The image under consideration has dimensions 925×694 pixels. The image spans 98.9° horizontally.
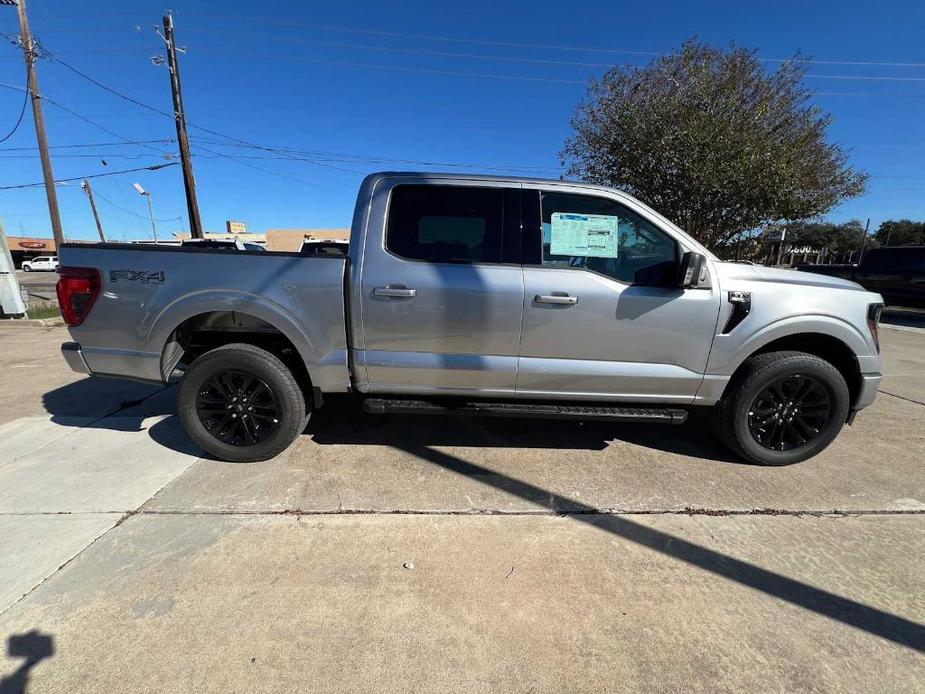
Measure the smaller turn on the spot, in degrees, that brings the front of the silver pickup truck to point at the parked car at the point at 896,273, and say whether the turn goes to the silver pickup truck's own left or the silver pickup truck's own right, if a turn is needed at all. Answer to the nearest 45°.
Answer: approximately 45° to the silver pickup truck's own left

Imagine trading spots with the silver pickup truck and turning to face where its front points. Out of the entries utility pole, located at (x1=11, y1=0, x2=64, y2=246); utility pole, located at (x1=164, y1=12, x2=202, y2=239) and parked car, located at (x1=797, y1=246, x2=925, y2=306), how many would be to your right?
0

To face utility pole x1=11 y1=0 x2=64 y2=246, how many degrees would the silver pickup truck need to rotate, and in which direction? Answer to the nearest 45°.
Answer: approximately 135° to its left

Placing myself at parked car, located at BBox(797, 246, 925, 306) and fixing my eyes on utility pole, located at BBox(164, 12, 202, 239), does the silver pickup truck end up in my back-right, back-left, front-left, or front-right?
front-left

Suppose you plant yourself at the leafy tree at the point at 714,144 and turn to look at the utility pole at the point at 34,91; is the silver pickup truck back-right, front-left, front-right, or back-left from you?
front-left

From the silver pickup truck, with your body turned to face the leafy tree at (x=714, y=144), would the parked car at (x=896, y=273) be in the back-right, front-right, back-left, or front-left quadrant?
front-right

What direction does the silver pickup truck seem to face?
to the viewer's right

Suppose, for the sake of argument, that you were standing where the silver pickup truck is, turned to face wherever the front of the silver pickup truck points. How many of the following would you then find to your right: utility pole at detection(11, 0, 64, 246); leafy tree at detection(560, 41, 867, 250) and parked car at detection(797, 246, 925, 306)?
0

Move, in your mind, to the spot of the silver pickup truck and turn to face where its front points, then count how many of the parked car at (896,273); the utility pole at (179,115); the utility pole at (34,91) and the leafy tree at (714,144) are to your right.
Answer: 0

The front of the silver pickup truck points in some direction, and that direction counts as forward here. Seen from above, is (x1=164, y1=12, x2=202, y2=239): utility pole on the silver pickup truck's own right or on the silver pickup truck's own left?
on the silver pickup truck's own left

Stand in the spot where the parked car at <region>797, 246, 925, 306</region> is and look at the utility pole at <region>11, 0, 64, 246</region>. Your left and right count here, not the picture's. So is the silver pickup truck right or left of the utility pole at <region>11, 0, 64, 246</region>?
left

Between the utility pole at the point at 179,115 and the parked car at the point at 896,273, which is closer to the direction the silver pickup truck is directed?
the parked car

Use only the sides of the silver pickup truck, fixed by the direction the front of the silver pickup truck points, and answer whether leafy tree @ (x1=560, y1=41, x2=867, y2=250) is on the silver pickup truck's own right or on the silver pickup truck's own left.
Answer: on the silver pickup truck's own left

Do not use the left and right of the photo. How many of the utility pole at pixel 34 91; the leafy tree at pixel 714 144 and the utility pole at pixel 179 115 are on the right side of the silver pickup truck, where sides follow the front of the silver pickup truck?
0
